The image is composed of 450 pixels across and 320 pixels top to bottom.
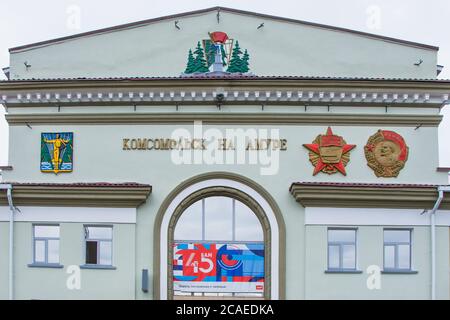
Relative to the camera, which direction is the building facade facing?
toward the camera

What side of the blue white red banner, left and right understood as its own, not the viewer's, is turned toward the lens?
front
